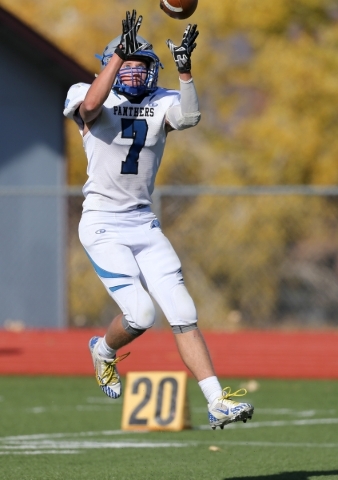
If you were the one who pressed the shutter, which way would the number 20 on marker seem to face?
facing the viewer
